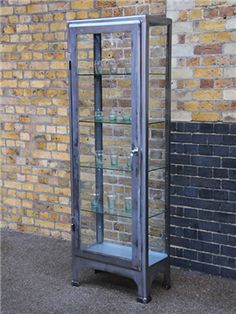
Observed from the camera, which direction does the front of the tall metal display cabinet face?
facing the viewer and to the left of the viewer
